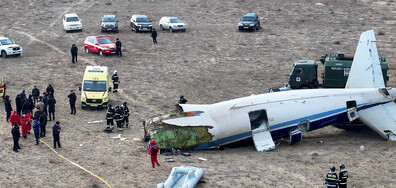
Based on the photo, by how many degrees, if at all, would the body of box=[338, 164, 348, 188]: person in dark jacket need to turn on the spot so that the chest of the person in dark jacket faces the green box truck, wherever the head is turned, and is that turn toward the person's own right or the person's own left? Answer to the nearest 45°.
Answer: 0° — they already face it

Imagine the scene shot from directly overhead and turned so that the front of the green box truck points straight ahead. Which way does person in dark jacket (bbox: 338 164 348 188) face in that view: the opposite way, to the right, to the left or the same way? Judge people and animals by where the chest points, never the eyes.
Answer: to the right

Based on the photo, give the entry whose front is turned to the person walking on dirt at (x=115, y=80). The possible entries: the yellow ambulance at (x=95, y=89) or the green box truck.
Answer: the green box truck

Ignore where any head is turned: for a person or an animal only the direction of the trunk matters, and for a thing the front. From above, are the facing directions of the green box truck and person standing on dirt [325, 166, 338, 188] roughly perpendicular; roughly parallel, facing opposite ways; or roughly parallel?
roughly perpendicular

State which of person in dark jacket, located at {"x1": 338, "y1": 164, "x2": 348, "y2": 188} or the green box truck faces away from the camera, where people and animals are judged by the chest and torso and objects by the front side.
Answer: the person in dark jacket

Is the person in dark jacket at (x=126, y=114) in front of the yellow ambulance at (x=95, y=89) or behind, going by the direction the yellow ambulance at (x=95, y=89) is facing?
in front

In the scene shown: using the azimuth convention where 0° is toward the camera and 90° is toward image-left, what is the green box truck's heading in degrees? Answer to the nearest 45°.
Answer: approximately 90°

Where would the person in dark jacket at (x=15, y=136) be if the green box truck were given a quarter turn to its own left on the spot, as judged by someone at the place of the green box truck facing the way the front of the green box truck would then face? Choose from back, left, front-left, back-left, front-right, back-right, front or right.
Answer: front-right

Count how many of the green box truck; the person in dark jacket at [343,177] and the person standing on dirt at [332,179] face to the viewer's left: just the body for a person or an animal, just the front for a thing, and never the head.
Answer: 1

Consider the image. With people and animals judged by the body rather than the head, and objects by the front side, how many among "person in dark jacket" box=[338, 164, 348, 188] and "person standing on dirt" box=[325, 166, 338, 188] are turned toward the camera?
0

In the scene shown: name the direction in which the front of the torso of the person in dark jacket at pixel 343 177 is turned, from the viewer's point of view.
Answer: away from the camera

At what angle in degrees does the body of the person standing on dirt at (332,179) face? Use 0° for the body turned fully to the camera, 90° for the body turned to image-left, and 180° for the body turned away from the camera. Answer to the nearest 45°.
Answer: approximately 180°
